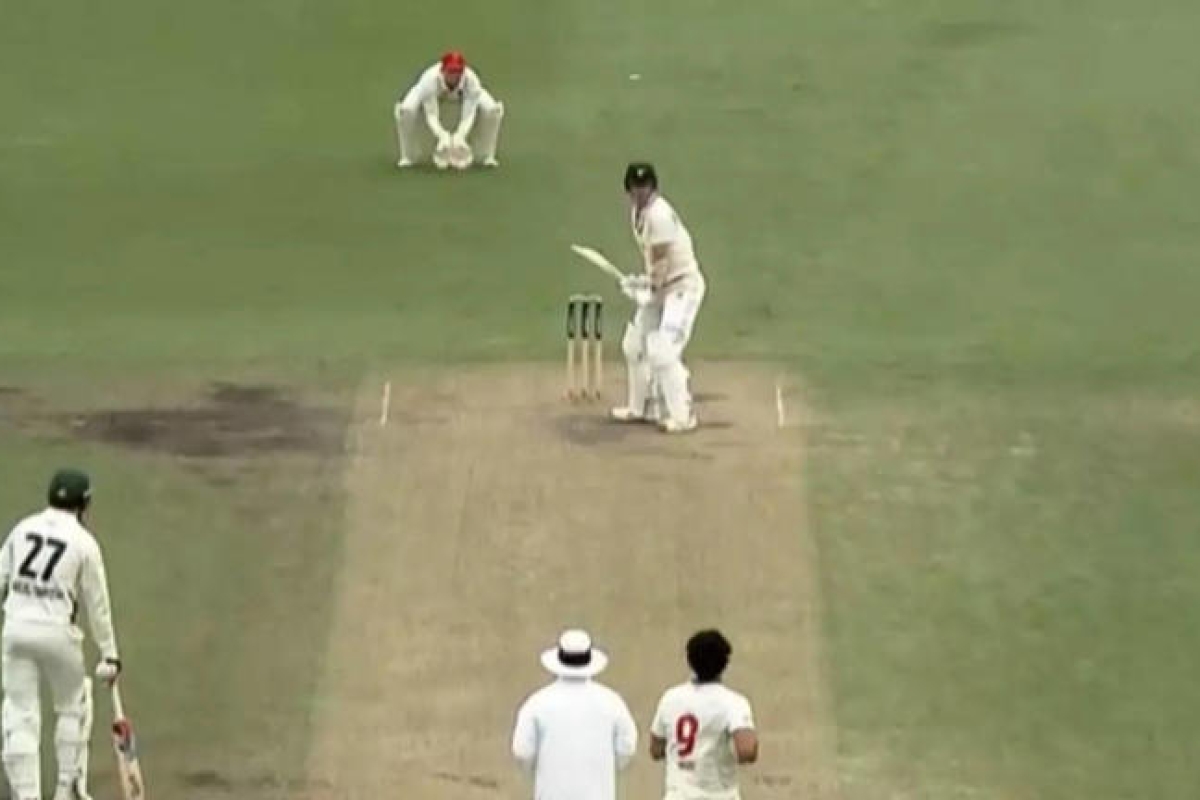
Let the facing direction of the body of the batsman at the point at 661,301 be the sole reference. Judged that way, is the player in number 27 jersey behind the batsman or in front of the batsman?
in front

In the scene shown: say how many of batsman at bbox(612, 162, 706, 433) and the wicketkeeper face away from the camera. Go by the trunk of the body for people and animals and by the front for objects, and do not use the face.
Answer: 0

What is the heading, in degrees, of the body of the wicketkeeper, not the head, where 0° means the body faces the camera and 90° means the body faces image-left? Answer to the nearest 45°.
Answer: approximately 0°

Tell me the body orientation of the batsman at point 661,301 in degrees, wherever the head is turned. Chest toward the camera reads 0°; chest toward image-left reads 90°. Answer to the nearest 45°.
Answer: approximately 45°
